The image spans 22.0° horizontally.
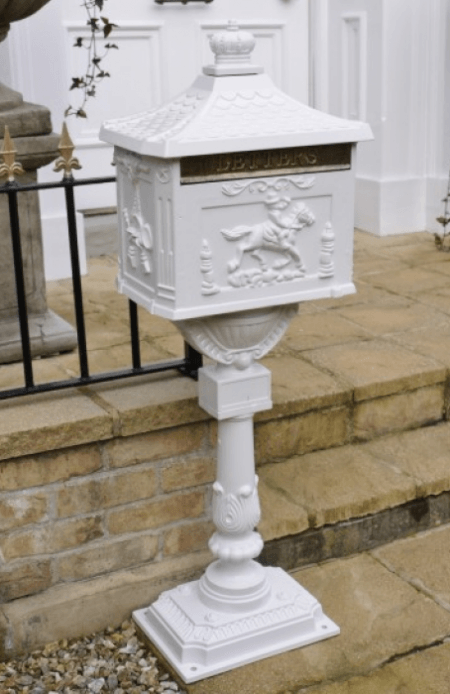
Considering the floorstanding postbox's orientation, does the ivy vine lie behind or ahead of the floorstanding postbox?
behind

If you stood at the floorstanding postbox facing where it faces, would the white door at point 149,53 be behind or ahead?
behind

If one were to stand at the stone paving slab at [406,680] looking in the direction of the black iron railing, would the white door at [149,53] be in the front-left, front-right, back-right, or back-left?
front-right

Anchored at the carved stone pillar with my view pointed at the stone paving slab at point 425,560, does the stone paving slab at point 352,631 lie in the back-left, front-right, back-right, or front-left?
front-right

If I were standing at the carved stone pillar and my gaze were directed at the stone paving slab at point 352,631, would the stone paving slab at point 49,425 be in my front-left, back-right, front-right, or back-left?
front-right

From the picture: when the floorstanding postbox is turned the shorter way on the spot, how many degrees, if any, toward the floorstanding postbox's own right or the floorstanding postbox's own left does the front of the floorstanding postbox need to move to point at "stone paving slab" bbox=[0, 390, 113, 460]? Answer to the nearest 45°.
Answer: approximately 180°
